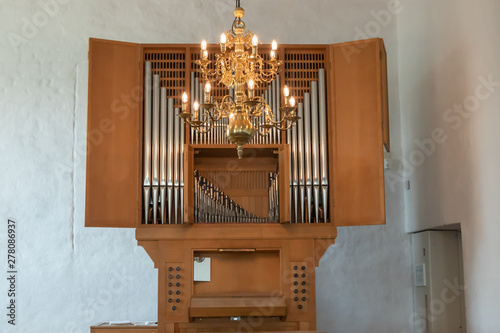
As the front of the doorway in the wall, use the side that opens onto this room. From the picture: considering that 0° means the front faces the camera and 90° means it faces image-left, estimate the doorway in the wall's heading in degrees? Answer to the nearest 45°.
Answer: approximately 45°
